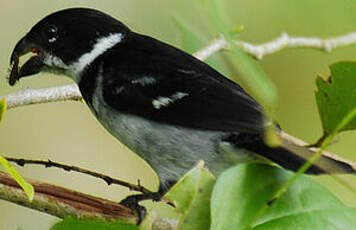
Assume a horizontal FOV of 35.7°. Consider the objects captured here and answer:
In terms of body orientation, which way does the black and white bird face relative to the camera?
to the viewer's left

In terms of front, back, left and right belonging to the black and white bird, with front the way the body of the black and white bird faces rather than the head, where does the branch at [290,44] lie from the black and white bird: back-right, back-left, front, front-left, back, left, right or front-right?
back-right

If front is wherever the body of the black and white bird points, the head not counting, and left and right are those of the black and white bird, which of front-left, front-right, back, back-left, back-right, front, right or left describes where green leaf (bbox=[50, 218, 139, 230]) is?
left

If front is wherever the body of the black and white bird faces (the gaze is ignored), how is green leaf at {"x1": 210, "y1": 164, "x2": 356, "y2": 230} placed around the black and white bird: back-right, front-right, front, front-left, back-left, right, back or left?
left

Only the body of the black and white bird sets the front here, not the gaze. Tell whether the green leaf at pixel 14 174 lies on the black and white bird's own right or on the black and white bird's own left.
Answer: on the black and white bird's own left

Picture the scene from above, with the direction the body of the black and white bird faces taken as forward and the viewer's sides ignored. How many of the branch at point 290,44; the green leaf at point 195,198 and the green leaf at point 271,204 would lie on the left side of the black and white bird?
2

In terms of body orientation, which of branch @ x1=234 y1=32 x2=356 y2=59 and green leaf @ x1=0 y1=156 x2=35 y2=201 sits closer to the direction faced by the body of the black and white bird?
the green leaf
